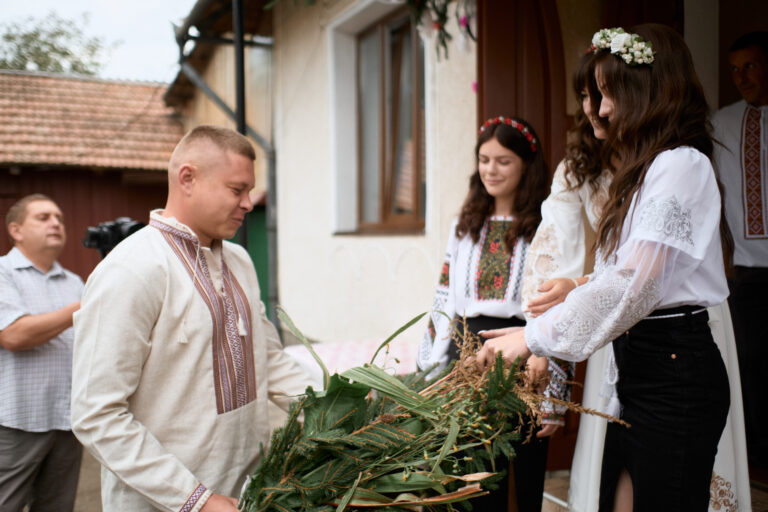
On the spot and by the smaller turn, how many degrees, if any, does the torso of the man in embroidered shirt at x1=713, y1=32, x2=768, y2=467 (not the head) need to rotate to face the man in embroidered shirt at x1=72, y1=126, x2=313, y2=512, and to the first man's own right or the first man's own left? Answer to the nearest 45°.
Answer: approximately 45° to the first man's own right

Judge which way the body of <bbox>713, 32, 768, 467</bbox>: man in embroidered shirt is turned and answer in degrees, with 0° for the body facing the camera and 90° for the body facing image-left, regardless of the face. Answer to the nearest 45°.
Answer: approximately 0°

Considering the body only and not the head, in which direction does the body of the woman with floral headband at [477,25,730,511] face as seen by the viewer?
to the viewer's left

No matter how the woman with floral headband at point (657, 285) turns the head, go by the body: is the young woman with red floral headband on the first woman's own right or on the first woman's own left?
on the first woman's own right

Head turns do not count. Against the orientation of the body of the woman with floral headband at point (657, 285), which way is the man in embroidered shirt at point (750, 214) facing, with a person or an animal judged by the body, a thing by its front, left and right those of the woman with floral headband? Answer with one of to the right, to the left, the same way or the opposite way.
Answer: to the left

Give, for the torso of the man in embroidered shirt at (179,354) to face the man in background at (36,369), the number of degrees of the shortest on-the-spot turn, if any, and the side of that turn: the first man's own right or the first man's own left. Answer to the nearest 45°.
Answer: approximately 180°

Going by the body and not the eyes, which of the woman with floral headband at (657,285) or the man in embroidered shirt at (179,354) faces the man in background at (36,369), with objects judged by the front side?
the woman with floral headband

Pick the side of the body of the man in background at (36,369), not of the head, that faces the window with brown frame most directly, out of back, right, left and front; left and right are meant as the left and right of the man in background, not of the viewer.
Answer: left
